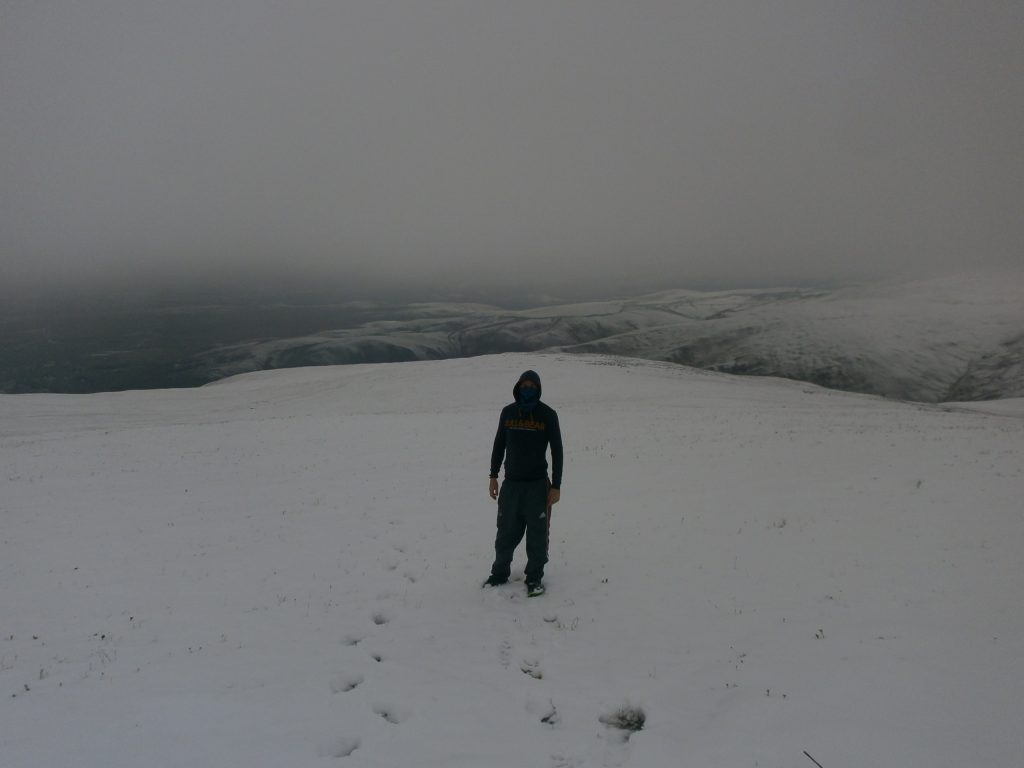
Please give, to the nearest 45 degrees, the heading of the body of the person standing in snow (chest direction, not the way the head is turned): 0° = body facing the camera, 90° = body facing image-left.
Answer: approximately 0°

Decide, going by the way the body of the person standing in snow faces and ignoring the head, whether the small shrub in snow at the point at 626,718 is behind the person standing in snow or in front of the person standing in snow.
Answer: in front
